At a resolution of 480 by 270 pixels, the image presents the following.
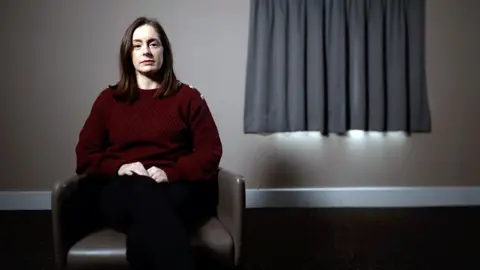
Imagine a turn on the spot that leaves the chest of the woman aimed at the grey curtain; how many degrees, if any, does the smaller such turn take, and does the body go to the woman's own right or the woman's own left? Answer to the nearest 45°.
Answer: approximately 135° to the woman's own left

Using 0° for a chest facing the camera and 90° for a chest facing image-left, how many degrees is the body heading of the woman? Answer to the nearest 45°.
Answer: approximately 0°

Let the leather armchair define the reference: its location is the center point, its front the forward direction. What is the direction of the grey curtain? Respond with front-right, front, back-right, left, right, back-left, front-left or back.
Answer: back-left
